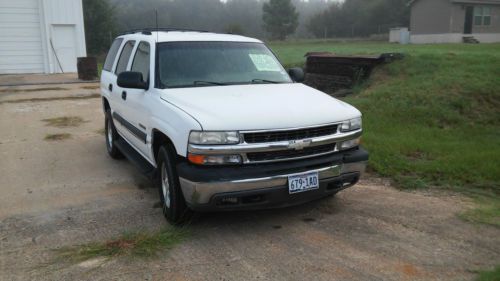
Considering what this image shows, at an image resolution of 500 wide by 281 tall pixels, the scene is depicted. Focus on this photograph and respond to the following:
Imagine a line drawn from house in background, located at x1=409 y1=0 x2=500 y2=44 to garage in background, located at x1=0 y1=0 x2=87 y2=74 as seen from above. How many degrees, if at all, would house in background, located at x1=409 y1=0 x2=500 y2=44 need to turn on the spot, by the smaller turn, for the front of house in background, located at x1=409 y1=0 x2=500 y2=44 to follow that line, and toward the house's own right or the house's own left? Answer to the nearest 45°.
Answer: approximately 45° to the house's own right

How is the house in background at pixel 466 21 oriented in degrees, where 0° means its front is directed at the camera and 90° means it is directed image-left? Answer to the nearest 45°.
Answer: approximately 0°

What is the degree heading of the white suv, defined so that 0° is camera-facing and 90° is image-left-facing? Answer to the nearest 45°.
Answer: approximately 315°

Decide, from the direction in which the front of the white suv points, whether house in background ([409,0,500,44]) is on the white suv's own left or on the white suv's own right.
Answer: on the white suv's own left

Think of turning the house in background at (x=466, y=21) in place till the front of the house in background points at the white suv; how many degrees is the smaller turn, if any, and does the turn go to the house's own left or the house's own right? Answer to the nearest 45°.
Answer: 0° — it already faces it

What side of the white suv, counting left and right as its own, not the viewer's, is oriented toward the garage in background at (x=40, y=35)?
back
